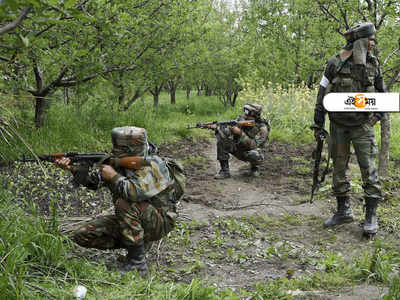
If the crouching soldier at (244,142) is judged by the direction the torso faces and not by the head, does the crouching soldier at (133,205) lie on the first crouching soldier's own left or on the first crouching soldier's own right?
on the first crouching soldier's own left

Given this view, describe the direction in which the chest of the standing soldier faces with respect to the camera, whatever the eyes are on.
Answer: toward the camera

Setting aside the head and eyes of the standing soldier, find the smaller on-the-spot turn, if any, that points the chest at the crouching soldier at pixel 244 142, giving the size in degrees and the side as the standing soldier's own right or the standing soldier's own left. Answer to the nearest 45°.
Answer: approximately 135° to the standing soldier's own right

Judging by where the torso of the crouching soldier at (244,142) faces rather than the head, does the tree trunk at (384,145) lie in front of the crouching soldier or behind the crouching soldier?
behind

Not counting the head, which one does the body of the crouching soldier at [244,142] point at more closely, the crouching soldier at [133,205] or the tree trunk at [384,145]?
the crouching soldier

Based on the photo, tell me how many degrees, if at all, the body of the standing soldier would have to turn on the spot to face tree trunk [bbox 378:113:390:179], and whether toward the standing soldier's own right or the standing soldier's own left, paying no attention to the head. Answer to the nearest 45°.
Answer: approximately 180°

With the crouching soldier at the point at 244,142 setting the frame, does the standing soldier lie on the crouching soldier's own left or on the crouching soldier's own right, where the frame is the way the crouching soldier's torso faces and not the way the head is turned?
on the crouching soldier's own left

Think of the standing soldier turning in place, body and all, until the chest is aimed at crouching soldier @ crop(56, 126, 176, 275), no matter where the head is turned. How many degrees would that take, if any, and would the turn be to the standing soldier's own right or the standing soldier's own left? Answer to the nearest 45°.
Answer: approximately 45° to the standing soldier's own right

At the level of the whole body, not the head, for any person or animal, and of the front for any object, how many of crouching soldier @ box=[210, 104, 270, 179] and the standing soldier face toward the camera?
1

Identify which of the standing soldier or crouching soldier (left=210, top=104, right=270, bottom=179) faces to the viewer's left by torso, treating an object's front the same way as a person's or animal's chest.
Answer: the crouching soldier

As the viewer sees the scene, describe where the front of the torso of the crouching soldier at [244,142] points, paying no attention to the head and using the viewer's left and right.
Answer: facing to the left of the viewer

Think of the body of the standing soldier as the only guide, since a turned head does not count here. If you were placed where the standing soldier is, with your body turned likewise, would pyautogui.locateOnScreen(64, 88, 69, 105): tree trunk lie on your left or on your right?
on your right

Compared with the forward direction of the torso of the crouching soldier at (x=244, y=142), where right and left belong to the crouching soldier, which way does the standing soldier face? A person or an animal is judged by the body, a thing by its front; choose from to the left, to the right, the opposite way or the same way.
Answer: to the left
